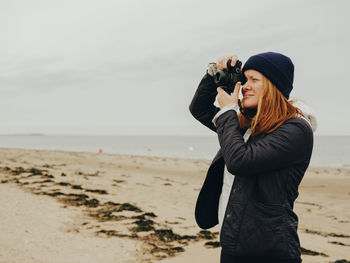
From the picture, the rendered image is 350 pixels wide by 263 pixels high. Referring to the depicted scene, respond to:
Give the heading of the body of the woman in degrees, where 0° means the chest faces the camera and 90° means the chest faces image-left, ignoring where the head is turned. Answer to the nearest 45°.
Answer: approximately 90°
